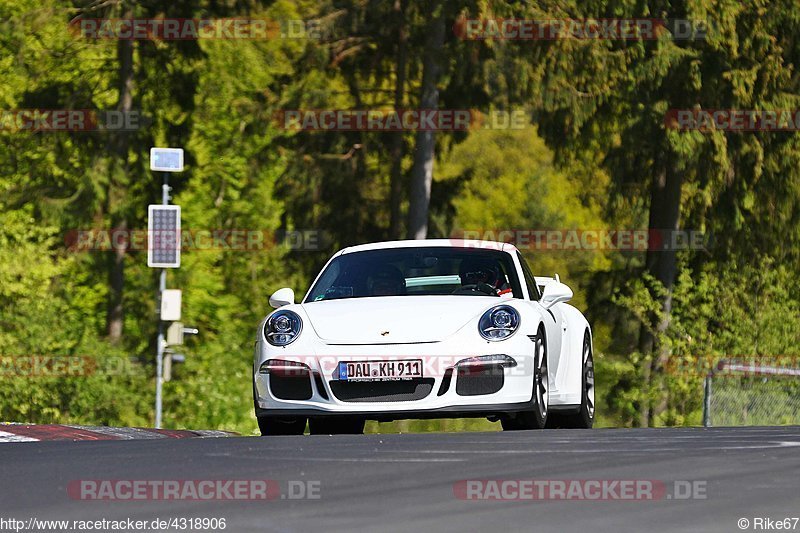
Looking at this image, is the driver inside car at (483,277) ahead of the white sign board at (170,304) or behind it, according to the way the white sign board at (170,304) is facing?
ahead

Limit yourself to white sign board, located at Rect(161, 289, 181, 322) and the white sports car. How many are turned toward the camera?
2

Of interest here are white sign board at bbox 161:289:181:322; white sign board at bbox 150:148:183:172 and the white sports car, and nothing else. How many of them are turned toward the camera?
3

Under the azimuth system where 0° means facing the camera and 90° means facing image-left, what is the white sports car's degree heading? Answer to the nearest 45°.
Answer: approximately 0°

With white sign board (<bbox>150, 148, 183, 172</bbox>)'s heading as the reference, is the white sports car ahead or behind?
ahead

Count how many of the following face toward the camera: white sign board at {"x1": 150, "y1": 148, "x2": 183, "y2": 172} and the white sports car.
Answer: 2

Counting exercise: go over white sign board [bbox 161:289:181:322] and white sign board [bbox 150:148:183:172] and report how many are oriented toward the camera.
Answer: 2
